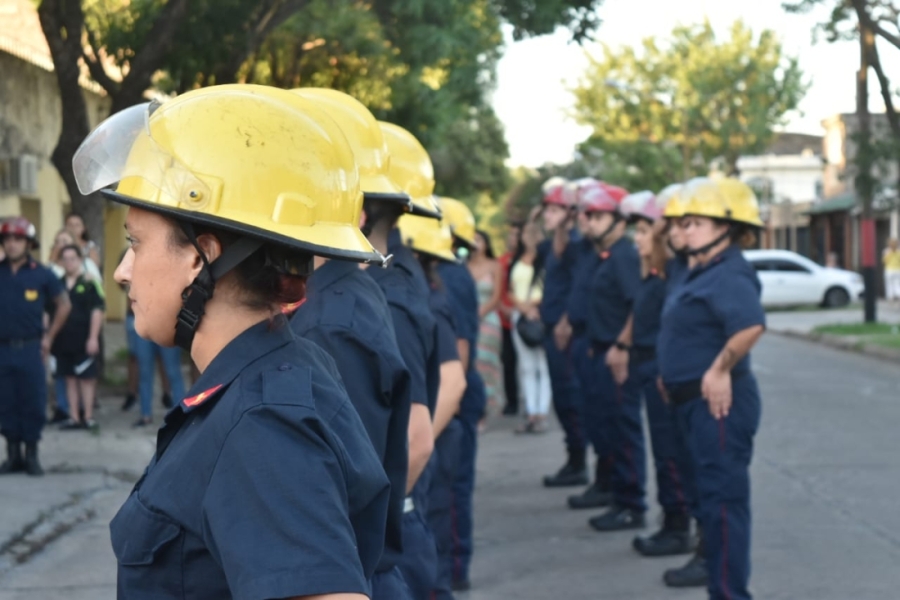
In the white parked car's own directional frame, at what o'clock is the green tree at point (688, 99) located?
The green tree is roughly at 8 o'clock from the white parked car.

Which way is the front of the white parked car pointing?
to the viewer's right

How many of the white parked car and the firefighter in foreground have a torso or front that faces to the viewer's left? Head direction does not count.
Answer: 1

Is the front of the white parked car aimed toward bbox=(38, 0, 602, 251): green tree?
no

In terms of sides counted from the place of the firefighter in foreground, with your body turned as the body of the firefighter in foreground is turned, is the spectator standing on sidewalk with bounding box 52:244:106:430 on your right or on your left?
on your right

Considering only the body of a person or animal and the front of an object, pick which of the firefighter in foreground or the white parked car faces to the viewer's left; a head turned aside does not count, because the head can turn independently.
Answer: the firefighter in foreground

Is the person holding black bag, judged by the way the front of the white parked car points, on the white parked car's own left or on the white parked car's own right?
on the white parked car's own right

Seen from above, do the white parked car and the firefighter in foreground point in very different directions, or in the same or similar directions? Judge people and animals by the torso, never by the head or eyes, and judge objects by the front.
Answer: very different directions

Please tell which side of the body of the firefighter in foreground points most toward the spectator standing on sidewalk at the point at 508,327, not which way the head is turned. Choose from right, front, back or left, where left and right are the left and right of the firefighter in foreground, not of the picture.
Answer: right

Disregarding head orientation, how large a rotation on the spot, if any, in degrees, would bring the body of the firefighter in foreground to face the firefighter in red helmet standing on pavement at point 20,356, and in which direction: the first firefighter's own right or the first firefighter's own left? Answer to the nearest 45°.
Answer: approximately 90° to the first firefighter's own right

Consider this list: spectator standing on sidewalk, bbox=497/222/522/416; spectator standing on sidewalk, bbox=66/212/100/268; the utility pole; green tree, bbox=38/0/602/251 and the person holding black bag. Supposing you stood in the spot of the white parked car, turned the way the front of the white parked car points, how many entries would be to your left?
0

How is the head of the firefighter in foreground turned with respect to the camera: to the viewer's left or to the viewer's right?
to the viewer's left

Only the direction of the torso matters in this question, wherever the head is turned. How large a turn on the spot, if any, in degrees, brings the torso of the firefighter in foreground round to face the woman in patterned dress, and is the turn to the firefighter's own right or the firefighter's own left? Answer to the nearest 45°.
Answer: approximately 90° to the firefighter's own right

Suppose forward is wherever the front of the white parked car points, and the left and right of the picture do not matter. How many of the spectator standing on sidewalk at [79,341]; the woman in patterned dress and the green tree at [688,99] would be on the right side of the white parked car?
2

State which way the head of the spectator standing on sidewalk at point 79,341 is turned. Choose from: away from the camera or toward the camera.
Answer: toward the camera

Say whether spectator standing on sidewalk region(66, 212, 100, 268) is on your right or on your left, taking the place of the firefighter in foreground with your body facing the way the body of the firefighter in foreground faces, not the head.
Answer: on your right

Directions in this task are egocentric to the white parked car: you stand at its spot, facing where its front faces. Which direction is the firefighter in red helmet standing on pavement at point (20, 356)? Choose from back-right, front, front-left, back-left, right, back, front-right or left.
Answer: right

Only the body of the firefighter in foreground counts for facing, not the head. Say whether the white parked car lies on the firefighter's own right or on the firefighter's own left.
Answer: on the firefighter's own right

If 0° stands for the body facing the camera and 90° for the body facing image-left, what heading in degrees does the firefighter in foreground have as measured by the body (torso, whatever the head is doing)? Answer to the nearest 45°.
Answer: approximately 90°

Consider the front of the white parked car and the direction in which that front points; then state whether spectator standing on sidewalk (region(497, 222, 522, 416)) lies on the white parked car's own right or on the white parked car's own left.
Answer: on the white parked car's own right
